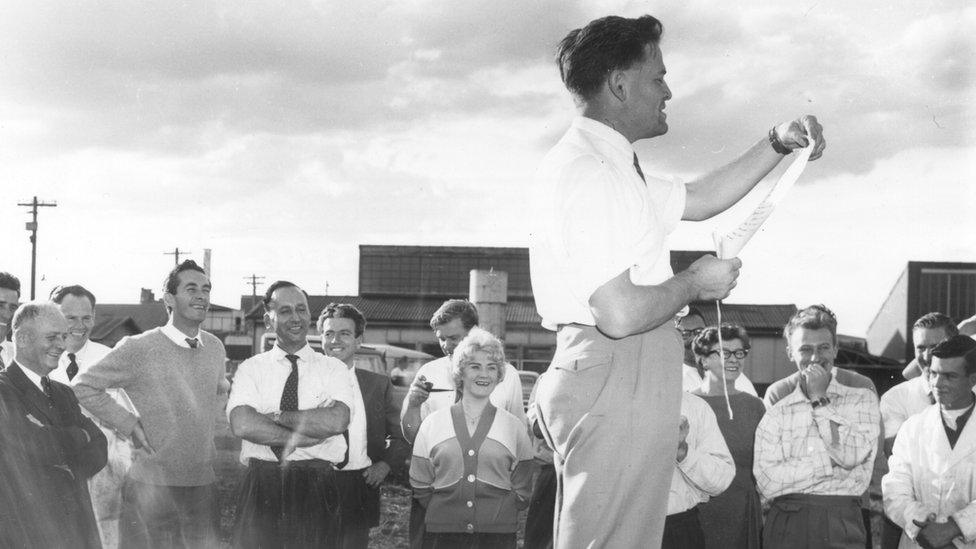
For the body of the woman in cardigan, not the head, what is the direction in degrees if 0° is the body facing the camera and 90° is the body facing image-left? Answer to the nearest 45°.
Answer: approximately 0°

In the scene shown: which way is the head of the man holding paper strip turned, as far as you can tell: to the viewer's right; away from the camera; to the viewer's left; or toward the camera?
to the viewer's right

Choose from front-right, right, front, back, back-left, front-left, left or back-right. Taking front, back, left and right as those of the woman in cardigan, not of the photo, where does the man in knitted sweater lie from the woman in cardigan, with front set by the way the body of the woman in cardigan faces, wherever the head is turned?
right

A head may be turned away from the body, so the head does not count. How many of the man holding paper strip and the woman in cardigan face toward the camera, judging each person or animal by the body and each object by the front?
1

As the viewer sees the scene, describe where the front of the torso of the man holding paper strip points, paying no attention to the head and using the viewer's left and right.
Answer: facing to the right of the viewer

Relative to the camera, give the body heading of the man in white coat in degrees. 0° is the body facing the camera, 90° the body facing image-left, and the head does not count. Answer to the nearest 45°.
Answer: approximately 0°
